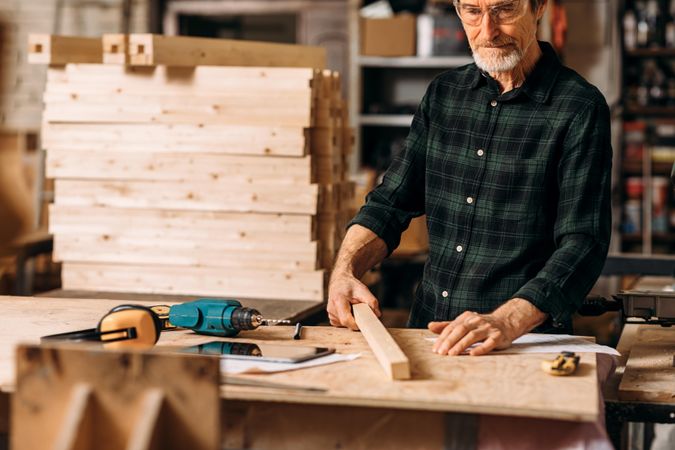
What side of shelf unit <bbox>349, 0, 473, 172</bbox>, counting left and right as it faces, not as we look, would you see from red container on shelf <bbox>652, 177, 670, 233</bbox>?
left

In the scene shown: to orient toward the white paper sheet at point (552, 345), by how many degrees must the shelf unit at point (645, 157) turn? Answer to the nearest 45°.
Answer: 0° — it already faces it

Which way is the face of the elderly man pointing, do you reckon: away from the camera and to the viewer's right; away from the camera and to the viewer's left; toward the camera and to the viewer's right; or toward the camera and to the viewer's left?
toward the camera and to the viewer's left

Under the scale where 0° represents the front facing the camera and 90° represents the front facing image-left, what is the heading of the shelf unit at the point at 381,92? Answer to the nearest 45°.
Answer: approximately 0°

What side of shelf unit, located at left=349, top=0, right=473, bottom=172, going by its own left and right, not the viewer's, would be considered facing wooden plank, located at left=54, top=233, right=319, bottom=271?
front

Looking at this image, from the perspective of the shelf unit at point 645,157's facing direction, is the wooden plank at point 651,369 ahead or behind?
ahead

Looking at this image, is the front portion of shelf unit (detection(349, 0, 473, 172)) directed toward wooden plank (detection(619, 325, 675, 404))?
yes

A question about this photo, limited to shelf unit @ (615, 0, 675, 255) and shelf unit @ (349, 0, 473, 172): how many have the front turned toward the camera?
2

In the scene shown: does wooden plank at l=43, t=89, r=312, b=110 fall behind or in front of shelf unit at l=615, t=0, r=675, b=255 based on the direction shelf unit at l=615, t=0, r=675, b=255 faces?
in front

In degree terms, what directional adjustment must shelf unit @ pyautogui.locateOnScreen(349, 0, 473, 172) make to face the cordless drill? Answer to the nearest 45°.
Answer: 0° — it already faces it
